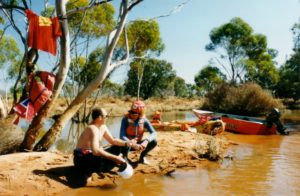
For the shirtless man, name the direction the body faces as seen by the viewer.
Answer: to the viewer's right

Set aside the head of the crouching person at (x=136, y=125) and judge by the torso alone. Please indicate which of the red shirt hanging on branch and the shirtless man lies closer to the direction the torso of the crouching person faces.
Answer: the shirtless man

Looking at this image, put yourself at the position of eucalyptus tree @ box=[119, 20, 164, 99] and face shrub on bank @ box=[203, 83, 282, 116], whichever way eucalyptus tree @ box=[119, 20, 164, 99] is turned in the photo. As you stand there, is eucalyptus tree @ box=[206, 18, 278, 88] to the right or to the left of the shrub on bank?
left

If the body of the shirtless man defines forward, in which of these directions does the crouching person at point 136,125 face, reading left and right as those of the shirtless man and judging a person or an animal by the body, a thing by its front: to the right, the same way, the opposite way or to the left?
to the right

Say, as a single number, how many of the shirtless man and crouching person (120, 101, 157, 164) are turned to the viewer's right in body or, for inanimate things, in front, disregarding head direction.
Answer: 1

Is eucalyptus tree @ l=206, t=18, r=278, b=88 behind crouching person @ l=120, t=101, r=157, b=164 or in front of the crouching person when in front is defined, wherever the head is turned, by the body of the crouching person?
behind

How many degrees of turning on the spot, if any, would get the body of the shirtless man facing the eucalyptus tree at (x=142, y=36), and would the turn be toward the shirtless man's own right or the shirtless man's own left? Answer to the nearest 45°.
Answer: approximately 90° to the shirtless man's own left

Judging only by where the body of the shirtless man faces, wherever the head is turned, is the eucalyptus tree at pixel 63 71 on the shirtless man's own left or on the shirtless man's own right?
on the shirtless man's own left

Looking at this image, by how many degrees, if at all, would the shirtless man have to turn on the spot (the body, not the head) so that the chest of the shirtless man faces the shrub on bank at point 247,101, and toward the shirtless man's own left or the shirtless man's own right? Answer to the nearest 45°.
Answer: approximately 45° to the shirtless man's own left

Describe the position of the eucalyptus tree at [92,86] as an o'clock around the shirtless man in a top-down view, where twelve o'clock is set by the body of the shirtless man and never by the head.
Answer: The eucalyptus tree is roughly at 9 o'clock from the shirtless man.

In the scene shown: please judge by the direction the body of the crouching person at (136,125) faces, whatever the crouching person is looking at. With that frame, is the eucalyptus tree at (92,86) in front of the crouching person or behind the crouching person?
behind
